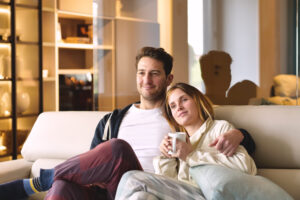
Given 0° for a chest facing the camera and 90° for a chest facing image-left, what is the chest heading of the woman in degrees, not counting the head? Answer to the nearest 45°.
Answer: approximately 45°

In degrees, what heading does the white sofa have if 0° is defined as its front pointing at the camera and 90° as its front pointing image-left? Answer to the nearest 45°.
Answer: approximately 0°

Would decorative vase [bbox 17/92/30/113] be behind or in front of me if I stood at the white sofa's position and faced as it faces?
behind

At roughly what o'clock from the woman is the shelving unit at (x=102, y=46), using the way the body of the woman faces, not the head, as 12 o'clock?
The shelving unit is roughly at 4 o'clock from the woman.
